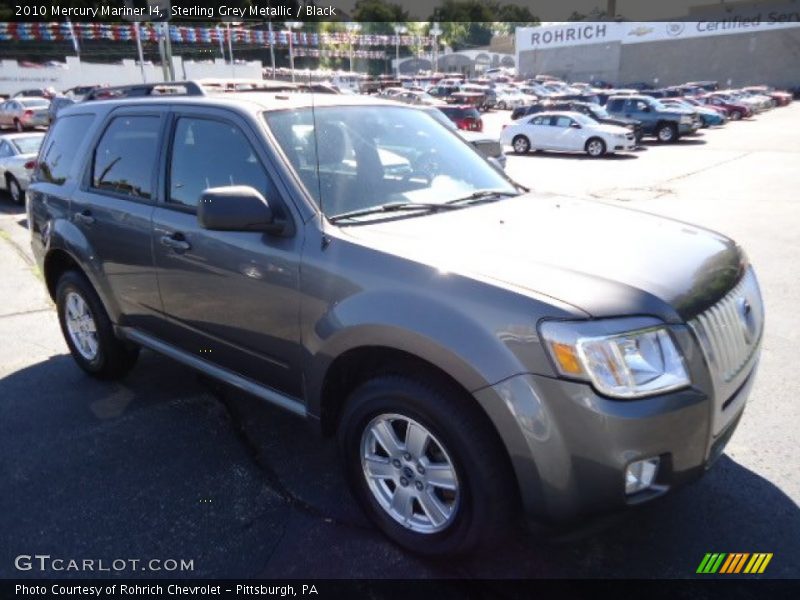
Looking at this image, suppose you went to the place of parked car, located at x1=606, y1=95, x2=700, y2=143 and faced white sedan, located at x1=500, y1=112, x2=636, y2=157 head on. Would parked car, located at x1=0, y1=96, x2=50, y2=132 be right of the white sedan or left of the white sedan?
right

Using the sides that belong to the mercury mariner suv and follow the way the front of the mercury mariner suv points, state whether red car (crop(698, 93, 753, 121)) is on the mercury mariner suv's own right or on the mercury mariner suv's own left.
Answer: on the mercury mariner suv's own left

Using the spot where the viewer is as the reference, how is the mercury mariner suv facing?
facing the viewer and to the right of the viewer

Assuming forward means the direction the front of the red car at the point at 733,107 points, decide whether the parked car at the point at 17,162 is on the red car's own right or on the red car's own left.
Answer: on the red car's own right

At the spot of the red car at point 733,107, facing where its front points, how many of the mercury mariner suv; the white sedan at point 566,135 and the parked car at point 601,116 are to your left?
0

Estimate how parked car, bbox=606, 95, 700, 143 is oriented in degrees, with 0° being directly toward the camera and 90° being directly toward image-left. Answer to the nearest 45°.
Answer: approximately 315°

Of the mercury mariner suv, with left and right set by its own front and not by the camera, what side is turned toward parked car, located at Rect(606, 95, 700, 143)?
left

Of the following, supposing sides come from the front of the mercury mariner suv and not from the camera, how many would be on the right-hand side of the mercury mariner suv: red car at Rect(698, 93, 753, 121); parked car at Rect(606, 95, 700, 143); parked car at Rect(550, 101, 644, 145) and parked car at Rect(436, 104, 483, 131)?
0

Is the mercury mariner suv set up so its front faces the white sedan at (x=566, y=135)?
no

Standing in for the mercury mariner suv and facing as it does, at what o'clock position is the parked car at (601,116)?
The parked car is roughly at 8 o'clock from the mercury mariner suv.

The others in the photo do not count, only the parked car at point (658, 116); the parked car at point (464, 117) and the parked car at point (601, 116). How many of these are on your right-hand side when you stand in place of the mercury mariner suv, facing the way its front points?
0

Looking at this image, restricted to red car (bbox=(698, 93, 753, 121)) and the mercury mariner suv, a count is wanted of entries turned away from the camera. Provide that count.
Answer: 0

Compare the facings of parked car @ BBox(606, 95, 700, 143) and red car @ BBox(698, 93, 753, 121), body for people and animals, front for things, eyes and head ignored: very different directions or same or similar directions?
same or similar directions

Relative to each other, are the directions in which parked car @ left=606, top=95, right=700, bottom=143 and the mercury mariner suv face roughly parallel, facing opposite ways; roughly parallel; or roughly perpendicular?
roughly parallel

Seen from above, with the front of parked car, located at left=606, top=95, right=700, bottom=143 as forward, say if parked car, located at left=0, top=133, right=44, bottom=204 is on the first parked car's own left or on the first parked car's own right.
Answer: on the first parked car's own right

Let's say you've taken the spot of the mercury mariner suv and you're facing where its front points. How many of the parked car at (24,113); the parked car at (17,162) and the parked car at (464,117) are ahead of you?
0

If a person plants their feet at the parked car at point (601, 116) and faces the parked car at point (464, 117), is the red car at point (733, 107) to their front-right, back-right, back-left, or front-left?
back-right

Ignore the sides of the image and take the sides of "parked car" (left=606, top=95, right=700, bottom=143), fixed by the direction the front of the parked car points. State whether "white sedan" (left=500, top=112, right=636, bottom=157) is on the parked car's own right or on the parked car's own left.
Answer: on the parked car's own right
